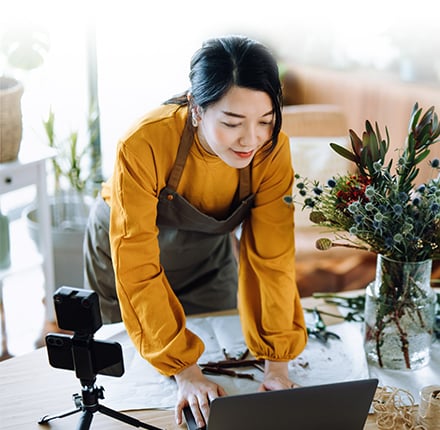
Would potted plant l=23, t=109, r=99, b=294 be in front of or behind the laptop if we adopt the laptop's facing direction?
in front

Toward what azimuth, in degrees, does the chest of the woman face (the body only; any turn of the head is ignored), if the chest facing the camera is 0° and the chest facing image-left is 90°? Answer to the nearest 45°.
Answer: approximately 315°

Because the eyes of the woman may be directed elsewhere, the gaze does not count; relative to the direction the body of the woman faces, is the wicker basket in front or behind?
behind

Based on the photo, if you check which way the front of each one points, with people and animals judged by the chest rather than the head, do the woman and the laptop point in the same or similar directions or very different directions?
very different directions

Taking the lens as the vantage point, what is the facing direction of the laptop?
facing away from the viewer and to the left of the viewer

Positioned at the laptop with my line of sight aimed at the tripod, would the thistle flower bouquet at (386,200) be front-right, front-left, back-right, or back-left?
back-right
